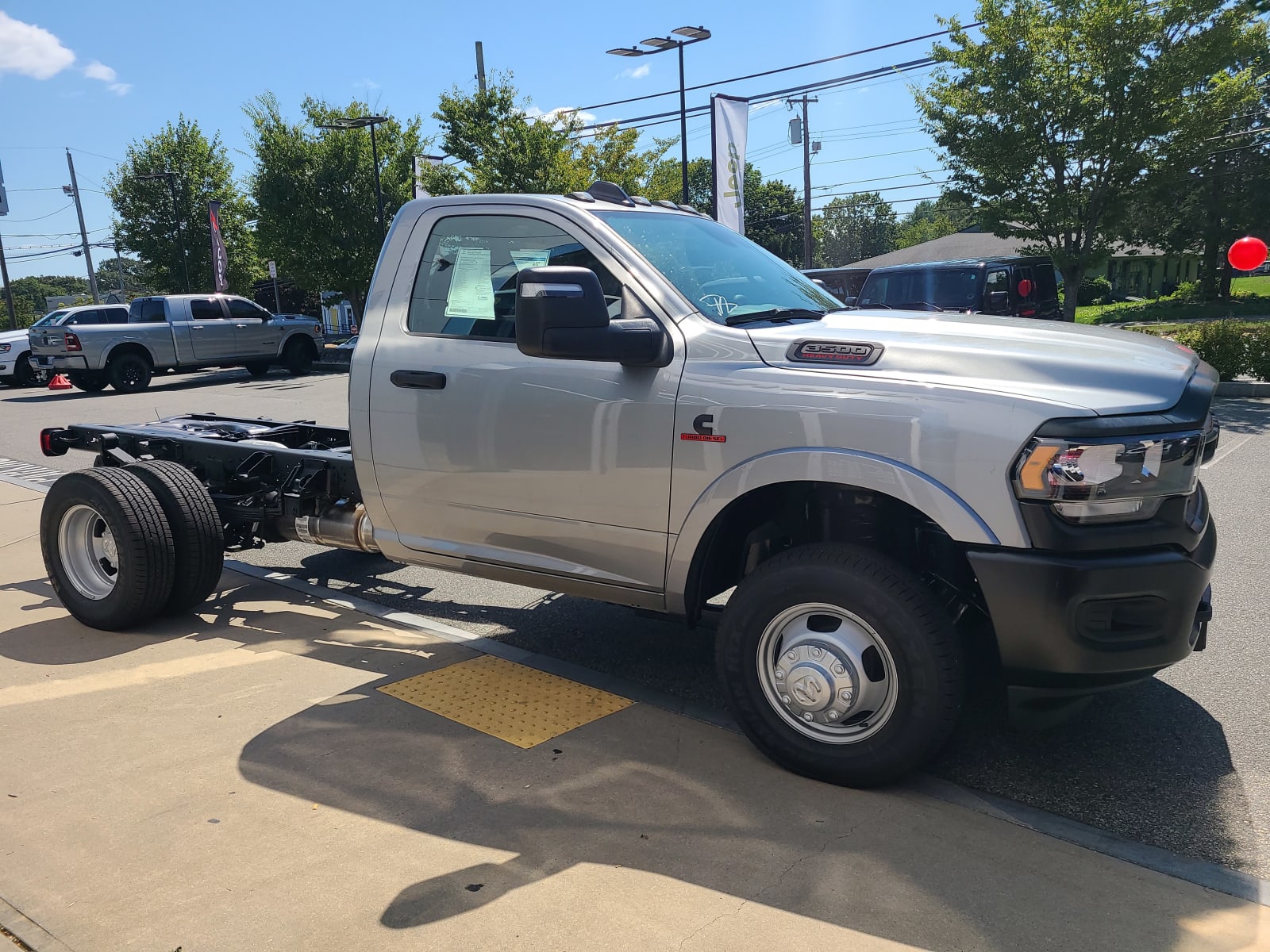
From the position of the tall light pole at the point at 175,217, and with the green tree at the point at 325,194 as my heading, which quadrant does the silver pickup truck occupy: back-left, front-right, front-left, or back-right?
front-right

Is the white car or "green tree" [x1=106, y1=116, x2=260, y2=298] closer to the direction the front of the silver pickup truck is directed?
the green tree

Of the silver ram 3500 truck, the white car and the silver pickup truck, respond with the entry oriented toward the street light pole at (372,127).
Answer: the silver pickup truck

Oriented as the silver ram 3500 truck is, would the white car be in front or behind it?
behind

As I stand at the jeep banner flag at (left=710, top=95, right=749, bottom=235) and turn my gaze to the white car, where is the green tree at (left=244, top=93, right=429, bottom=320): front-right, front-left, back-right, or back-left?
front-right

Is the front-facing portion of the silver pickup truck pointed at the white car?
no

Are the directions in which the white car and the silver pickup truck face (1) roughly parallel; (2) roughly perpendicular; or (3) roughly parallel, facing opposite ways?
roughly parallel, facing opposite ways

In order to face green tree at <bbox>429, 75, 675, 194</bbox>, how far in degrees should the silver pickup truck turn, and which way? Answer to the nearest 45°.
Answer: approximately 45° to its right

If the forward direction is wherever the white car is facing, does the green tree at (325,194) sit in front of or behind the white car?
behind

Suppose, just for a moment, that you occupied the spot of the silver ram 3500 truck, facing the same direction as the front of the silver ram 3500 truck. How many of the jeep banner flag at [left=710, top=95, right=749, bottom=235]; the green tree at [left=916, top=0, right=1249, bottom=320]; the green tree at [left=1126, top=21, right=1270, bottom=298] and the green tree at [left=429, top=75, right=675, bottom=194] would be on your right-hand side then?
0

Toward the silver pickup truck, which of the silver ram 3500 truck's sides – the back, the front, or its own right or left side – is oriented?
back

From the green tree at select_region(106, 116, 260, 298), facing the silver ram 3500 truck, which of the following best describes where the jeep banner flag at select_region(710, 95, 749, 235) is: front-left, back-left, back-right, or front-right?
front-left

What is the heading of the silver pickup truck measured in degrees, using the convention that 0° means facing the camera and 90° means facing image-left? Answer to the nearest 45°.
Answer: approximately 225°

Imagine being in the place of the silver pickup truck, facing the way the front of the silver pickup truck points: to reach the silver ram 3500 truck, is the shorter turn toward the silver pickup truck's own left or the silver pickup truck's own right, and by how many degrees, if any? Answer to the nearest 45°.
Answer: approximately 135° to the silver pickup truck's own right

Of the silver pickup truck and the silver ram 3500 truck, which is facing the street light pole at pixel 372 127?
the silver pickup truck

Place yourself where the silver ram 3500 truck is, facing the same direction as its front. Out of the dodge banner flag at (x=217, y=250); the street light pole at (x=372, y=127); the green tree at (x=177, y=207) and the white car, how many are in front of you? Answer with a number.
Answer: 0

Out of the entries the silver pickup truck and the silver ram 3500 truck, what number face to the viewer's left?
0
